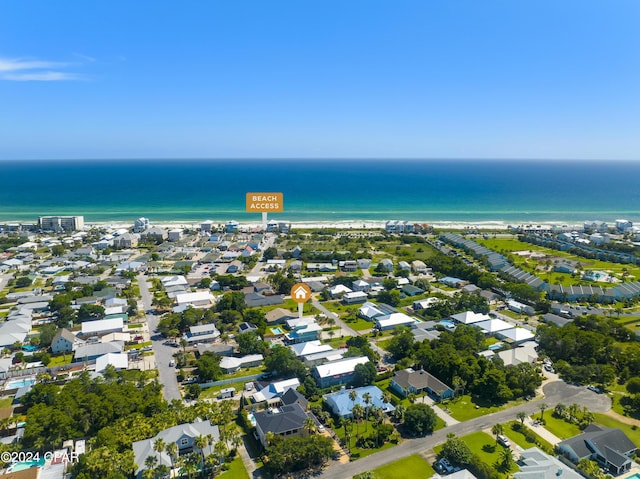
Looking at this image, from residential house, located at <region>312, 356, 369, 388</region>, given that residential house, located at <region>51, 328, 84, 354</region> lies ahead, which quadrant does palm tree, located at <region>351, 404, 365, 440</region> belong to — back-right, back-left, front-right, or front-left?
back-left

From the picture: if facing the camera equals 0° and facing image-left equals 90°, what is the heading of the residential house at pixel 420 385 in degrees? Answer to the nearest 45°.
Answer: approximately 315°

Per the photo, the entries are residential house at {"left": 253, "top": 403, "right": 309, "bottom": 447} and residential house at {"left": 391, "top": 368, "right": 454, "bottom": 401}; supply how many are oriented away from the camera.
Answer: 0

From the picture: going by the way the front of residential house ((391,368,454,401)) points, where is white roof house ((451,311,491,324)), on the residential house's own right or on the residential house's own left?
on the residential house's own left

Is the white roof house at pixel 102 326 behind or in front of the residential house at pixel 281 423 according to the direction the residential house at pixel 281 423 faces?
behind

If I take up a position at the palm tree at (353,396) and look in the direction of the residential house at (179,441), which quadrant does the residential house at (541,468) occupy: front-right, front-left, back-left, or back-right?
back-left

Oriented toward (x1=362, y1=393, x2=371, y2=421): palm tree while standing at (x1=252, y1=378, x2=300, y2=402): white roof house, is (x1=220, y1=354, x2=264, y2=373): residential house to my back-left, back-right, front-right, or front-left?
back-left

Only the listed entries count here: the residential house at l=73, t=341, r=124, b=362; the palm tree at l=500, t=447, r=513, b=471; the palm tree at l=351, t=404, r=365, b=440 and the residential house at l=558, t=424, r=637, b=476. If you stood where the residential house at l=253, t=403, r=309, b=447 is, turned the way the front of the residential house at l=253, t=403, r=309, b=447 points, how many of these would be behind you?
1

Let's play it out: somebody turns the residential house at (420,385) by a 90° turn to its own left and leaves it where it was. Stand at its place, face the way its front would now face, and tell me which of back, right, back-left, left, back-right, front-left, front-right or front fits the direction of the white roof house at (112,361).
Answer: back-left

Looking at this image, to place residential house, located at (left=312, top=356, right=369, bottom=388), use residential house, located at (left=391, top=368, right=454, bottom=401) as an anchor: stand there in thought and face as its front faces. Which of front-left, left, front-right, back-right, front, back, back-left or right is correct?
back-right

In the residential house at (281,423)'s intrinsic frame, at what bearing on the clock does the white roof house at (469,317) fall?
The white roof house is roughly at 9 o'clock from the residential house.

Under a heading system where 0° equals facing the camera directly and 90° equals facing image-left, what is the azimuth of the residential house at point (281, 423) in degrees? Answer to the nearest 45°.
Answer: approximately 315°

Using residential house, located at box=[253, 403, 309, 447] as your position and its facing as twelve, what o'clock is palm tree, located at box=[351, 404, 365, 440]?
The palm tree is roughly at 10 o'clock from the residential house.

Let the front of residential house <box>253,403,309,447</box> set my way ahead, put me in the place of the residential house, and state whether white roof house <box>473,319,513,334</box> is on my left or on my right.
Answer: on my left

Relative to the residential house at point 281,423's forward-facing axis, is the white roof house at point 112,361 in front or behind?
behind

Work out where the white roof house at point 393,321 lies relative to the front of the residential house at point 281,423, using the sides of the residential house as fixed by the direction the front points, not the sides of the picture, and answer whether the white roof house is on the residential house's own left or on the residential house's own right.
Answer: on the residential house's own left
